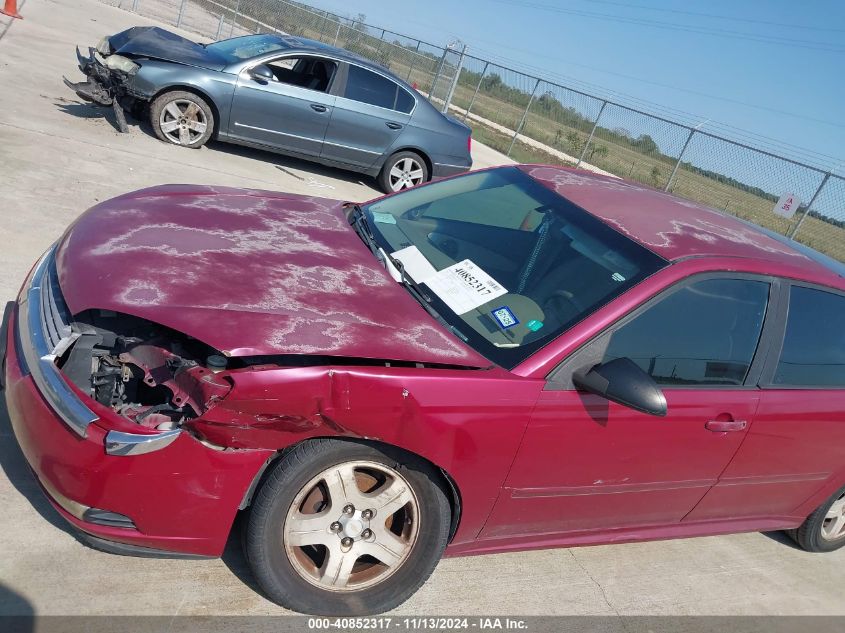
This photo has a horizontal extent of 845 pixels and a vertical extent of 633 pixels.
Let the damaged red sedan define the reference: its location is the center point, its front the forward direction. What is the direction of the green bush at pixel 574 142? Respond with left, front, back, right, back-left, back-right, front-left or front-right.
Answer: back-right

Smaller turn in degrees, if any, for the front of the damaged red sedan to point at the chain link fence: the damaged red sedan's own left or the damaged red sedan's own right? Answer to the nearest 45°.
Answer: approximately 135° to the damaged red sedan's own right

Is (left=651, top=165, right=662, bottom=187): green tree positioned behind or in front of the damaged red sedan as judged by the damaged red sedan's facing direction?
behind

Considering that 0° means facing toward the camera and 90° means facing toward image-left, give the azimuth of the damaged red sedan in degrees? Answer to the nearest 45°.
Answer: approximately 45°

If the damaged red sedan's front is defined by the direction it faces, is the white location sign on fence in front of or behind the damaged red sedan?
behind
